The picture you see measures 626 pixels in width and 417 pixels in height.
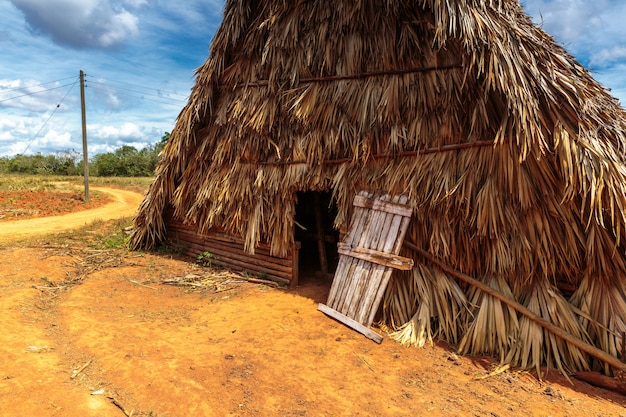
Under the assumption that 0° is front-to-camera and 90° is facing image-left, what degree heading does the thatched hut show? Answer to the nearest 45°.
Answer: approximately 45°
